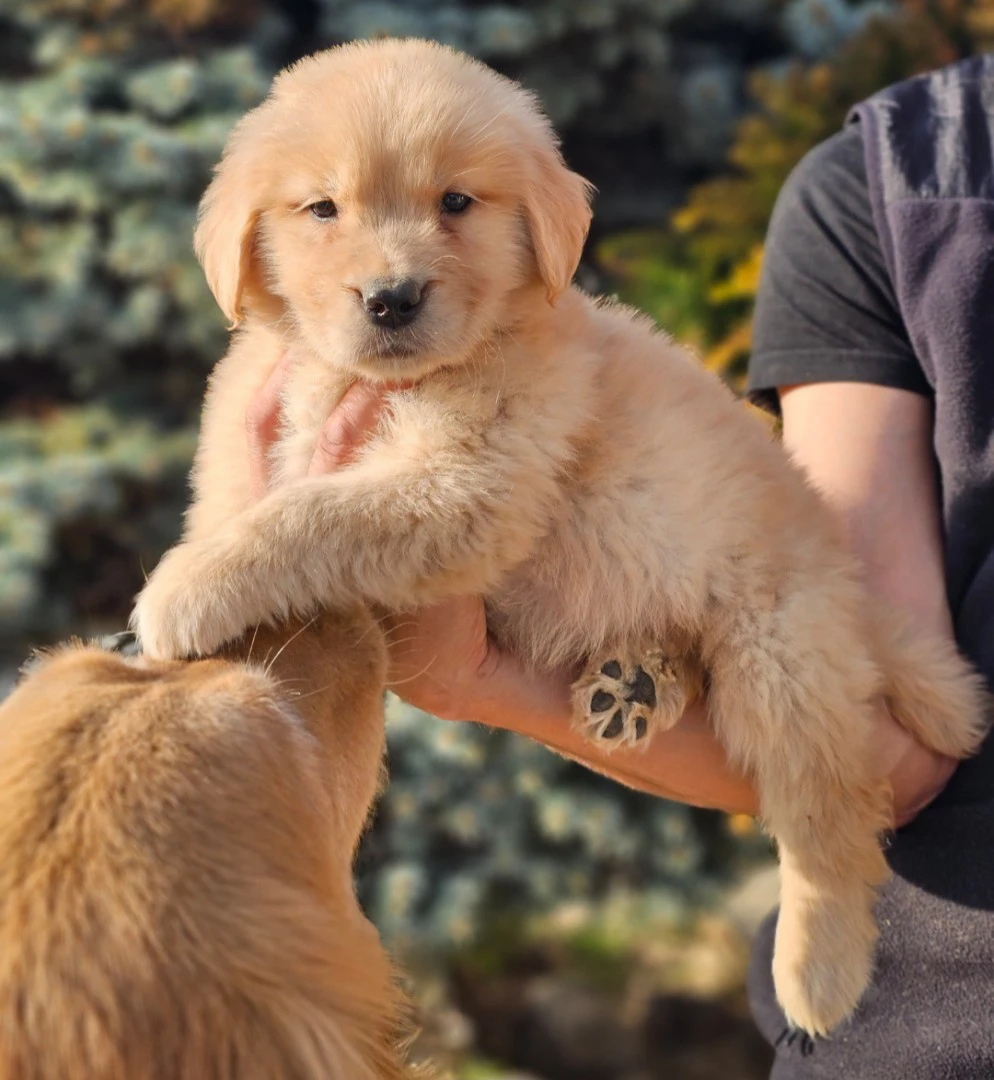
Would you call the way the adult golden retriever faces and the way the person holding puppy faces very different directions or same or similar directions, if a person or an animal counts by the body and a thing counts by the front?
very different directions

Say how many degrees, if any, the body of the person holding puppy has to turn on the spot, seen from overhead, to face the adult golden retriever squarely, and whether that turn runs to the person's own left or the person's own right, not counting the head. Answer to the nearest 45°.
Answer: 0° — they already face it

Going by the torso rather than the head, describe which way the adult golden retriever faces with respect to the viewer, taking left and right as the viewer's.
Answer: facing away from the viewer and to the right of the viewer

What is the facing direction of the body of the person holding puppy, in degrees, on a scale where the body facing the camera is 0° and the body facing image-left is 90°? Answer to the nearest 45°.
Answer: approximately 45°

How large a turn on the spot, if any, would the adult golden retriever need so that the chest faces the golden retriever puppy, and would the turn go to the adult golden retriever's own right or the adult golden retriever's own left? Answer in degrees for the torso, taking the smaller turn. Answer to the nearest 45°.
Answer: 0° — it already faces it
